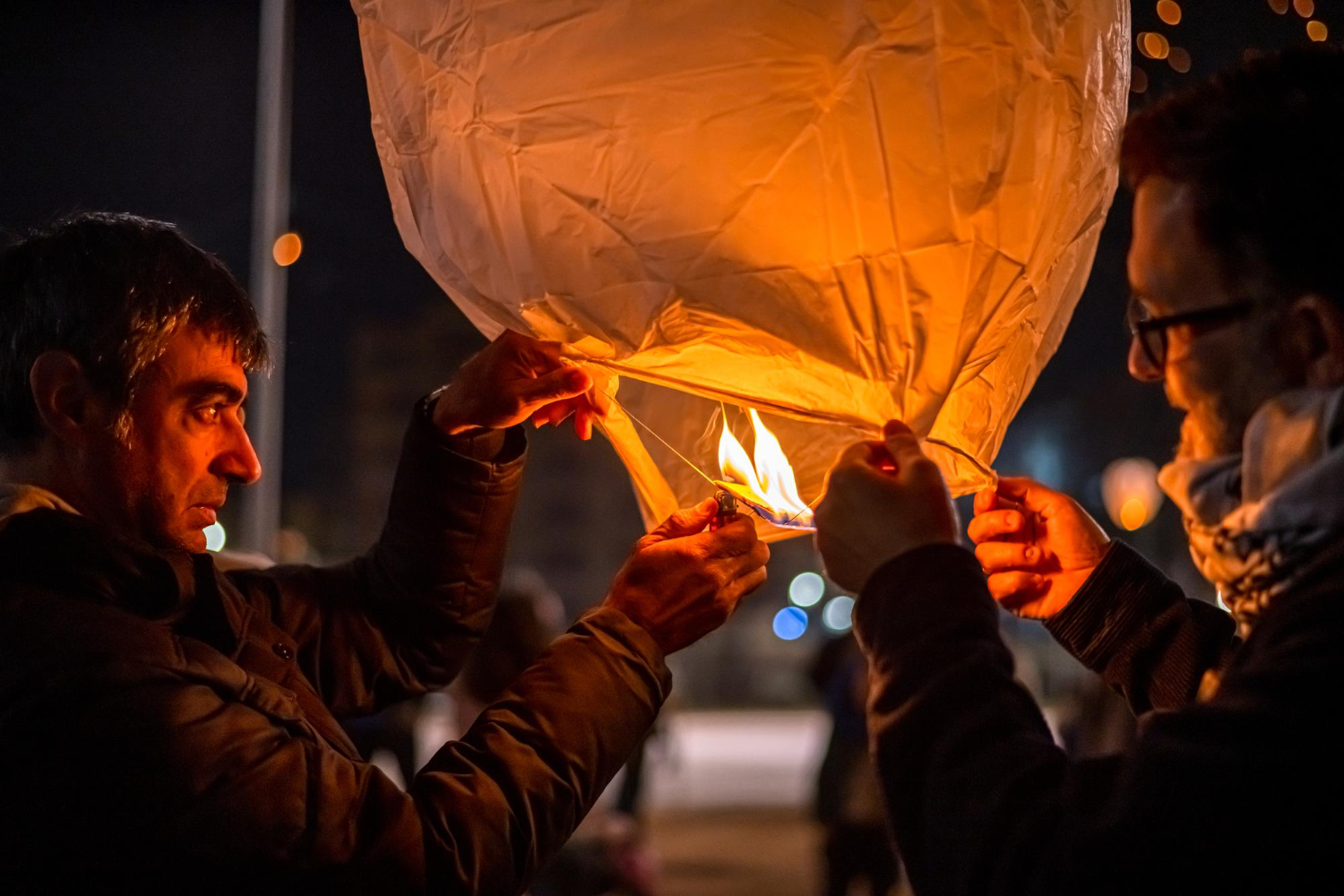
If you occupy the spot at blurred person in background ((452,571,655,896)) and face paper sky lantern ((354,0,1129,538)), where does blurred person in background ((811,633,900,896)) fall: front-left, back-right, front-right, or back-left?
back-left

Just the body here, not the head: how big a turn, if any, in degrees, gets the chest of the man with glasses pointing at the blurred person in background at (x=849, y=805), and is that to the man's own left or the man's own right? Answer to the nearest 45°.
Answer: approximately 90° to the man's own right

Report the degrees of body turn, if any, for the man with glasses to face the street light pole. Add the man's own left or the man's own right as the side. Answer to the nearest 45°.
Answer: approximately 45° to the man's own right

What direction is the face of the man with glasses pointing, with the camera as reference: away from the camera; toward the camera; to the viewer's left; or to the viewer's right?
to the viewer's left

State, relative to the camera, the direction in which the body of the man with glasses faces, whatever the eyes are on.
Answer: to the viewer's left
